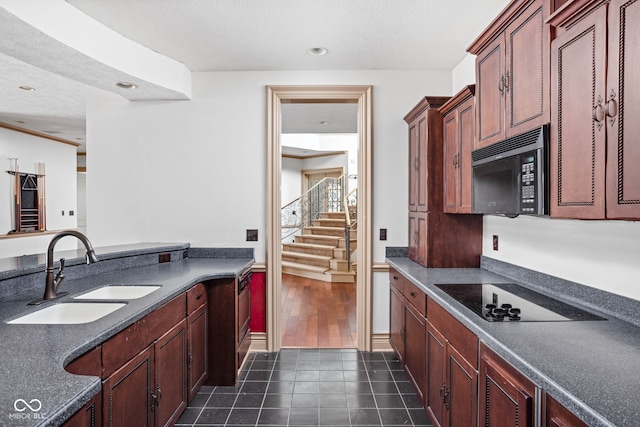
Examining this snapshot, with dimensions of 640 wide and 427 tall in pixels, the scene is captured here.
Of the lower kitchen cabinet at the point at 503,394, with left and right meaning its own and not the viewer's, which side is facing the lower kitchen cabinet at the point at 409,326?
right

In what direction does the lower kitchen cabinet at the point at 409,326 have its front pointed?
to the viewer's left

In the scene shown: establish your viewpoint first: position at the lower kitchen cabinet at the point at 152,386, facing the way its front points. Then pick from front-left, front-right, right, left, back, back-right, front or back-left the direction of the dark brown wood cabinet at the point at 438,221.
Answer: front-left

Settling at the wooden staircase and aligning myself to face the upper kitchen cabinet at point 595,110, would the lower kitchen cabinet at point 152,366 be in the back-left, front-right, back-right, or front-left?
front-right

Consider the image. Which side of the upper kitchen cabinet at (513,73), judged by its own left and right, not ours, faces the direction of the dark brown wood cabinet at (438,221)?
right

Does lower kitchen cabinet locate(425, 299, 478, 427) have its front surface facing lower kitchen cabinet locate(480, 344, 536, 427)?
no

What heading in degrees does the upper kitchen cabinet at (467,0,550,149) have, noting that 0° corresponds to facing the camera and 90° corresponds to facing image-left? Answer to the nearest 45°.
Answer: approximately 45°

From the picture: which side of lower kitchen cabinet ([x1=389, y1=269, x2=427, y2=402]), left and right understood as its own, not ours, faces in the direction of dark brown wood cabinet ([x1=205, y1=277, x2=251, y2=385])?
front

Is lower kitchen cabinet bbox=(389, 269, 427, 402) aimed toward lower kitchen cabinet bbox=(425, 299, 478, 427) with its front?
no

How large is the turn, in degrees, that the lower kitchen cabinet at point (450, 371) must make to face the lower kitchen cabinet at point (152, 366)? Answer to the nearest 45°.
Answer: approximately 45° to its right

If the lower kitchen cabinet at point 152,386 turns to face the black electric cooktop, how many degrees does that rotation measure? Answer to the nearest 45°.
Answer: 0° — it already faces it

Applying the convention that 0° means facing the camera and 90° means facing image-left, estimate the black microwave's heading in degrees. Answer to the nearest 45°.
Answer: approximately 45°

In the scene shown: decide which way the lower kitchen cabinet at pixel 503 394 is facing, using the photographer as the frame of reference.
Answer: facing the viewer and to the left of the viewer

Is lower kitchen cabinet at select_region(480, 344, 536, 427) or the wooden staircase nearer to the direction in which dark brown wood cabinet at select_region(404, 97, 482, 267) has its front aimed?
the wooden staircase

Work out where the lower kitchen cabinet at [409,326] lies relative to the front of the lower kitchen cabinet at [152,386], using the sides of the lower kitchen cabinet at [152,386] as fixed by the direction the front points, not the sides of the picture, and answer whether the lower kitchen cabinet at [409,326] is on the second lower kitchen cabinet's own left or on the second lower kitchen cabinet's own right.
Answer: on the second lower kitchen cabinet's own left

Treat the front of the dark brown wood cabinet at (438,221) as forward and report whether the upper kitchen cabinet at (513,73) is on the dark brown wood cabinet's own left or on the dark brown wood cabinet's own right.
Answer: on the dark brown wood cabinet's own left

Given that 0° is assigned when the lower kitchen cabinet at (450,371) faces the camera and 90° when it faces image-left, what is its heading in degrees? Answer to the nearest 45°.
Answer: approximately 45°

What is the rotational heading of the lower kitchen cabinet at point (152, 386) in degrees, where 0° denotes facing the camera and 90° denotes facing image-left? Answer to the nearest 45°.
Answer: approximately 315°

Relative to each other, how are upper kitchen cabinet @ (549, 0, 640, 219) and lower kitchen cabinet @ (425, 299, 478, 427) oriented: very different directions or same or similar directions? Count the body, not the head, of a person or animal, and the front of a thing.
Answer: same or similar directions
